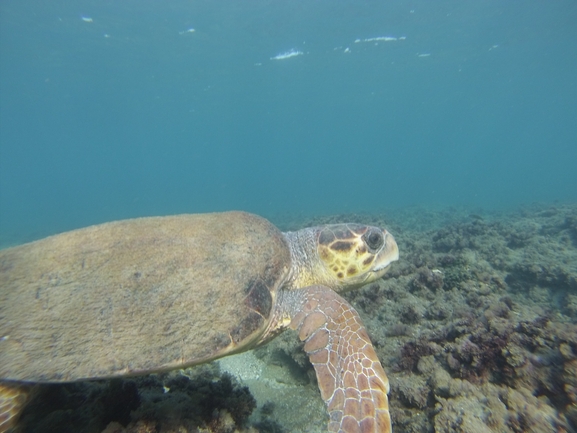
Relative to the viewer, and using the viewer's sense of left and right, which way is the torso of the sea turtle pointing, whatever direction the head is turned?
facing to the right of the viewer
